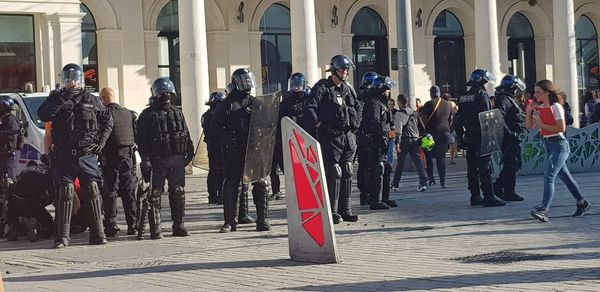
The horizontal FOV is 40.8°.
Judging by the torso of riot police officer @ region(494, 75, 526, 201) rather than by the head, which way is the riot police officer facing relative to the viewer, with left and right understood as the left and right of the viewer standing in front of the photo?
facing to the right of the viewer

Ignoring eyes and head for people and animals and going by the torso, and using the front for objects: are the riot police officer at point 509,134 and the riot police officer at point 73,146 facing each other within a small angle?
no

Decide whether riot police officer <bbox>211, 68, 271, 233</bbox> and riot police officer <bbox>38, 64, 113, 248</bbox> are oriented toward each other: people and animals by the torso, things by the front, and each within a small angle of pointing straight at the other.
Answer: no

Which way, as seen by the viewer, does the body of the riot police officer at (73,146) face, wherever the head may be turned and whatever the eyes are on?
toward the camera

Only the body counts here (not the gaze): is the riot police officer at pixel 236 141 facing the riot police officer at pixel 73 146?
no

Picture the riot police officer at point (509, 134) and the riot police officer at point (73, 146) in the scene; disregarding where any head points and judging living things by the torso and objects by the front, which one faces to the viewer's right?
the riot police officer at point (509, 134)

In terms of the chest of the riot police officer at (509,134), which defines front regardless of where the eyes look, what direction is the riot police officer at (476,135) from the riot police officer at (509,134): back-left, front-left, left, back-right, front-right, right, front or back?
back-right

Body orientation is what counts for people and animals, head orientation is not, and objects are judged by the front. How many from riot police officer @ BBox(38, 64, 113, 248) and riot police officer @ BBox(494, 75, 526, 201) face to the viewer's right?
1

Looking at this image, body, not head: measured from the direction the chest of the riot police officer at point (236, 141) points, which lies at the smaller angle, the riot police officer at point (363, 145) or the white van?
the riot police officer

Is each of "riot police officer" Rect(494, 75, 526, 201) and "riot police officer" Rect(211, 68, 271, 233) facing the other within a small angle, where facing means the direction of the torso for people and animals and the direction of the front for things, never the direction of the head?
no

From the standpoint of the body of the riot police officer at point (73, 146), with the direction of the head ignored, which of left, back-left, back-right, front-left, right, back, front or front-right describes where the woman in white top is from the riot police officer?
left

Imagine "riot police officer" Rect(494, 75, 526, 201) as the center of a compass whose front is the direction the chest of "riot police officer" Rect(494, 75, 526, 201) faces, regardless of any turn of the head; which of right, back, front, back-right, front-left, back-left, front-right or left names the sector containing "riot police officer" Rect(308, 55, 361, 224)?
back-right

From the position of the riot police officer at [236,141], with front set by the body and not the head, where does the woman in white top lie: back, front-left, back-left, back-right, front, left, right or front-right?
front-left
